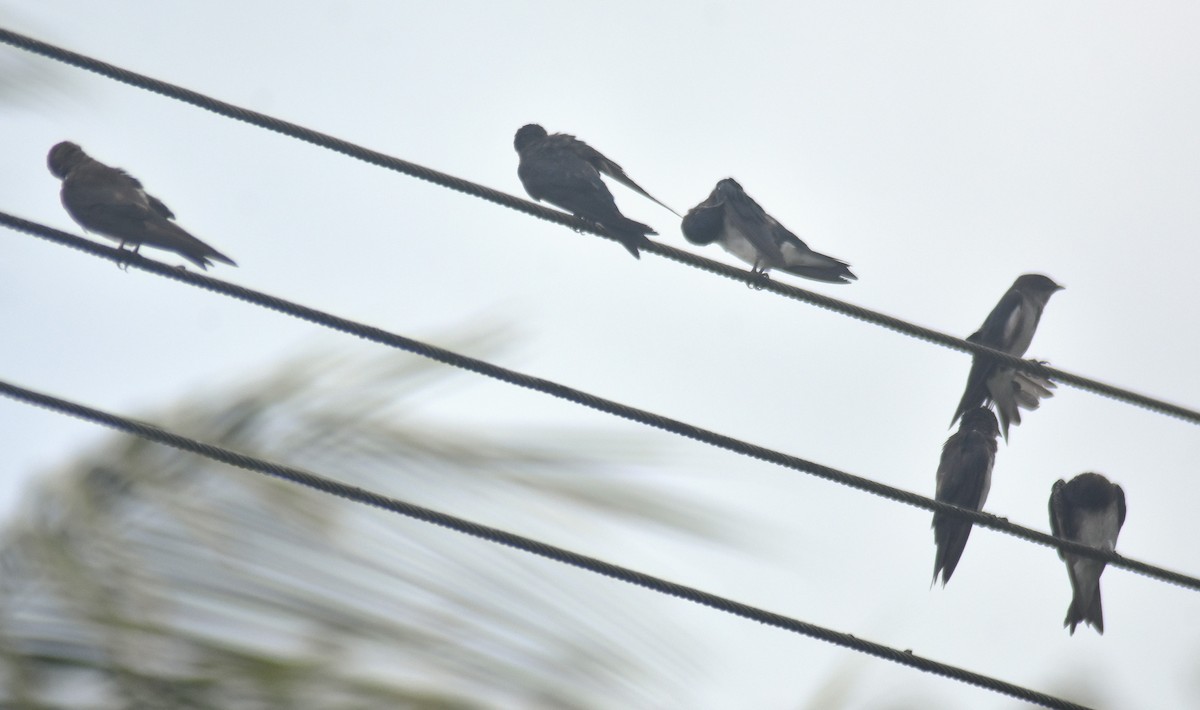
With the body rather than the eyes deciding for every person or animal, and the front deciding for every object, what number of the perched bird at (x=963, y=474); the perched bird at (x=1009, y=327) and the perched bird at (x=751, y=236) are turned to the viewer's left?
1

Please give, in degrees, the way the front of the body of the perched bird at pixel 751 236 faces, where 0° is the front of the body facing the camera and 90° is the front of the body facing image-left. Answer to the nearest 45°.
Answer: approximately 90°

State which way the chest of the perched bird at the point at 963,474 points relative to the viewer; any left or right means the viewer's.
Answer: facing away from the viewer and to the right of the viewer

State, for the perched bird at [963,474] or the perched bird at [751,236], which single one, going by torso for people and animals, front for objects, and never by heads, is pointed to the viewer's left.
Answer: the perched bird at [751,236]

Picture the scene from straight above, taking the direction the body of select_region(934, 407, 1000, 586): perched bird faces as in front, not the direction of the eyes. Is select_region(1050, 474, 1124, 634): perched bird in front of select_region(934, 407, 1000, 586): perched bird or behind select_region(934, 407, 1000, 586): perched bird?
in front

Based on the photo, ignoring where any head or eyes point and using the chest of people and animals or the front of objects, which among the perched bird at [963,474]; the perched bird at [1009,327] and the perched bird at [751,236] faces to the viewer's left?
the perched bird at [751,236]
